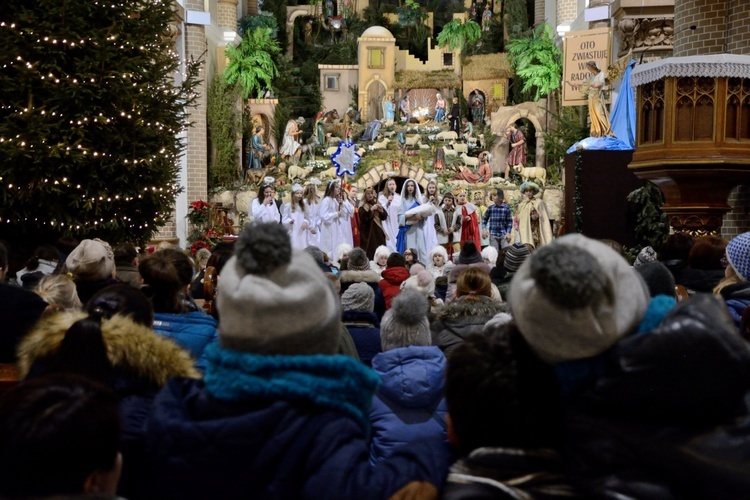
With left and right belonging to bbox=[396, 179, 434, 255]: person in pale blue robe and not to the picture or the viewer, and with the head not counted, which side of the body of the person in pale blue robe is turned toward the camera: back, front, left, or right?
front

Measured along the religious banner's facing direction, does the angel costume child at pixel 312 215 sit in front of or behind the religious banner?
in front

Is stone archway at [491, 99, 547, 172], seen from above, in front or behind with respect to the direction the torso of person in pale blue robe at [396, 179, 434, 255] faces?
behind

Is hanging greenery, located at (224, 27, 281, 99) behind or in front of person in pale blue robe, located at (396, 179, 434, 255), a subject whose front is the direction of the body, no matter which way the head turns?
behind

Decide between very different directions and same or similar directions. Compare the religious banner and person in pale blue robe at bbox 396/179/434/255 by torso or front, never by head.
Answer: same or similar directions

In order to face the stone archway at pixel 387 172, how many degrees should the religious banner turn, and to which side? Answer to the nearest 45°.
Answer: approximately 135° to its right

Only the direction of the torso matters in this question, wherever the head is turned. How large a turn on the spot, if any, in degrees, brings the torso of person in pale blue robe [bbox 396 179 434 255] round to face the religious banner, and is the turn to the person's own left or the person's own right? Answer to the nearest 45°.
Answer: approximately 135° to the person's own left

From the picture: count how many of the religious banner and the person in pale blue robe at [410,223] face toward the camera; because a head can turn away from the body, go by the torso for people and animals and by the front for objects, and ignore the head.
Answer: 2

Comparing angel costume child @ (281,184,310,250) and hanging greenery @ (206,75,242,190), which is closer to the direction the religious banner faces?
the angel costume child

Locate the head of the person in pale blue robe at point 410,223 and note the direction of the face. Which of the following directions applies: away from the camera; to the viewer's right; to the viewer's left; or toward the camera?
toward the camera

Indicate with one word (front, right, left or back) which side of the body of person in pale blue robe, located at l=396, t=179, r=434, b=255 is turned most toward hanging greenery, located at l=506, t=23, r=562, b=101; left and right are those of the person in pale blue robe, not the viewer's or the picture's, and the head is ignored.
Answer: back

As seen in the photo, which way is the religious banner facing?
toward the camera

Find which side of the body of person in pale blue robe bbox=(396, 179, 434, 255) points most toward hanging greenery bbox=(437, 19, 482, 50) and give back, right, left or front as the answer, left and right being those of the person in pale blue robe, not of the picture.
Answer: back
